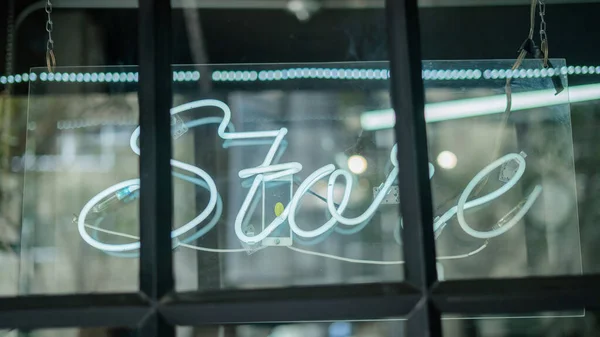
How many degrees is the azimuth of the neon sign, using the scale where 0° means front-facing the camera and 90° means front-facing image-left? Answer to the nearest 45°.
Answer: approximately 0°

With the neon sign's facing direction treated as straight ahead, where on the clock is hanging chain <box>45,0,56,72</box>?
The hanging chain is roughly at 3 o'clock from the neon sign.
